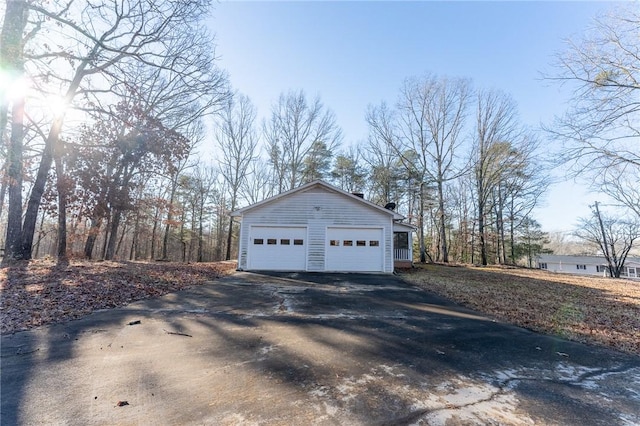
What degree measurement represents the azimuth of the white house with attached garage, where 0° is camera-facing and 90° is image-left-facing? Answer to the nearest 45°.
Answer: approximately 0°

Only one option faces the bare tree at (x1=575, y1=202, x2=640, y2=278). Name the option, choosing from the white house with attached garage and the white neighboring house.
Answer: the white neighboring house

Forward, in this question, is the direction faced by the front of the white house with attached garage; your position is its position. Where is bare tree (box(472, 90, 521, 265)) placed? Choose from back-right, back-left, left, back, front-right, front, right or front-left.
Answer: back-left

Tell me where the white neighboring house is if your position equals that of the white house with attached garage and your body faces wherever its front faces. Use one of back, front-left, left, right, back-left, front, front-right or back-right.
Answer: back-left

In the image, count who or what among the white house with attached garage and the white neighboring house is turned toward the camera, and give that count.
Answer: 2

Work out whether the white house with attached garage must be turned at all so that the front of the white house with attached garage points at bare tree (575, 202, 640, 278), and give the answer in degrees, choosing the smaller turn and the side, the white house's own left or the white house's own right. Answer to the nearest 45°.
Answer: approximately 135° to the white house's own left
